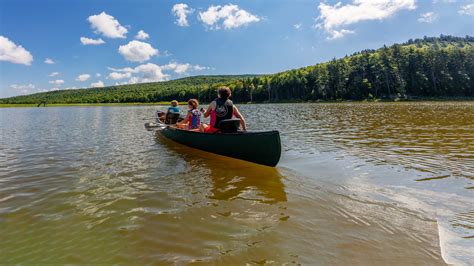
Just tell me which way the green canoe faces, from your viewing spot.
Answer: facing away from the viewer and to the left of the viewer

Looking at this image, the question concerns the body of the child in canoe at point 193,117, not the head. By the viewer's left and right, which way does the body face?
facing away from the viewer and to the left of the viewer
